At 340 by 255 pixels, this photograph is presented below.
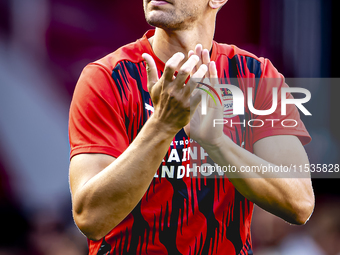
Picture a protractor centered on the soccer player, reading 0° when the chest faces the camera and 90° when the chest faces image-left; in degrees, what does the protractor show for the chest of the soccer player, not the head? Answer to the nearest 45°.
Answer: approximately 0°
